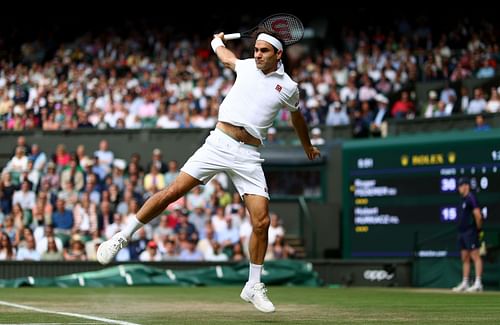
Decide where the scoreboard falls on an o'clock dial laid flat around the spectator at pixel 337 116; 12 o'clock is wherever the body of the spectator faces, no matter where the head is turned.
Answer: The scoreboard is roughly at 11 o'clock from the spectator.

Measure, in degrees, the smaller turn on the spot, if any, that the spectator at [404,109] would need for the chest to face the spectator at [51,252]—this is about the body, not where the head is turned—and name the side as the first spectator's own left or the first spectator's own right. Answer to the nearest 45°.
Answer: approximately 45° to the first spectator's own right

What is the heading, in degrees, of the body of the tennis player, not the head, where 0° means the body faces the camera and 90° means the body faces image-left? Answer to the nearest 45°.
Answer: approximately 0°

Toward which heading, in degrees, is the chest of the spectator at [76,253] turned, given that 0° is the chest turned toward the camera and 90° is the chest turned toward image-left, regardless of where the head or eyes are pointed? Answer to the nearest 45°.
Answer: approximately 0°

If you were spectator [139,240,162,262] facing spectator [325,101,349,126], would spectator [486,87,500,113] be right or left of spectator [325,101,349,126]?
right
